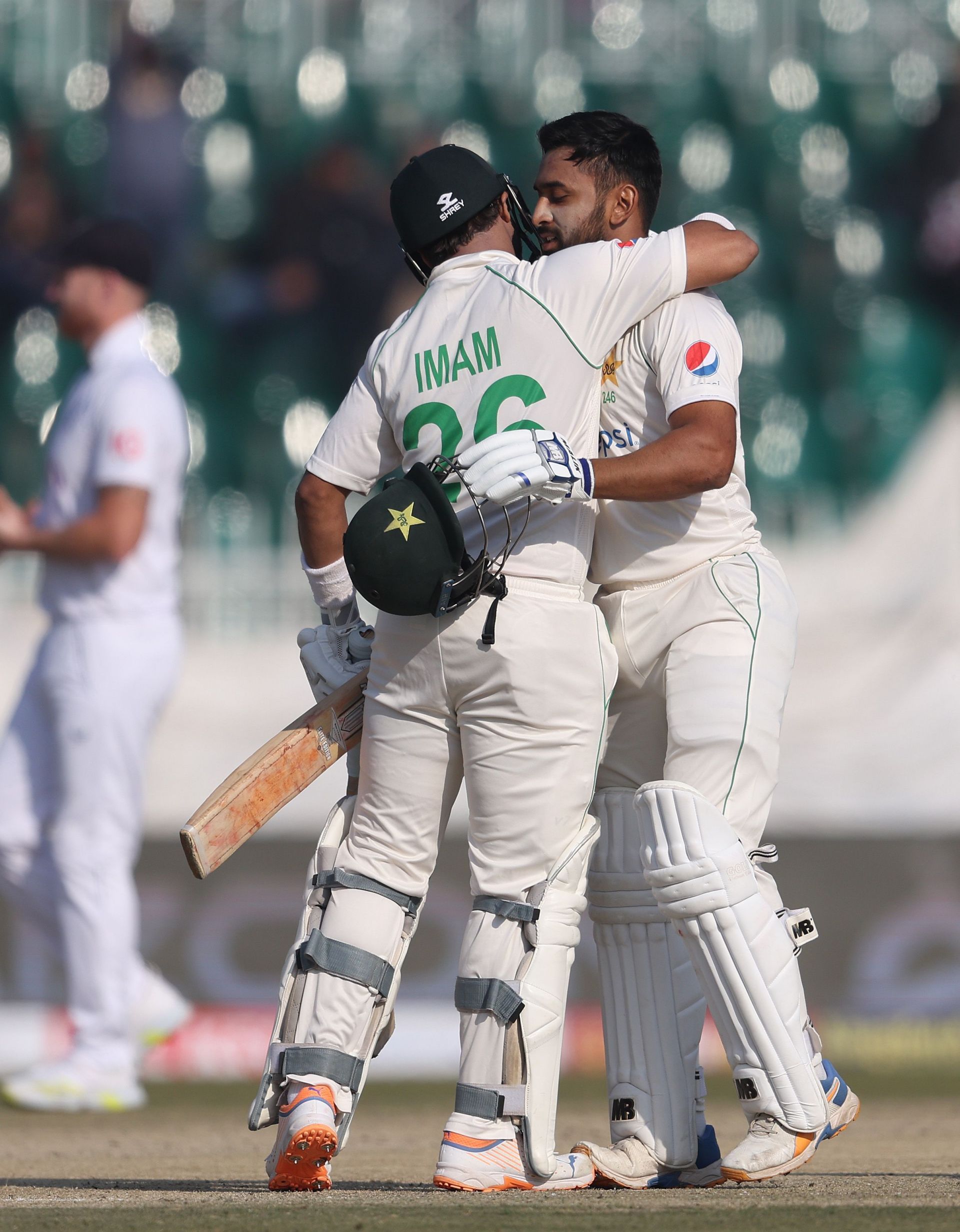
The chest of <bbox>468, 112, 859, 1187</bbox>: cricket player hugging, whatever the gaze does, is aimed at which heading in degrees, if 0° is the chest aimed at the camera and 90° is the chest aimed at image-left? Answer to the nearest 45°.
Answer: approximately 45°

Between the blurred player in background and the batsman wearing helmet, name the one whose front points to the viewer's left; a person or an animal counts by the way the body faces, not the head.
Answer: the blurred player in background

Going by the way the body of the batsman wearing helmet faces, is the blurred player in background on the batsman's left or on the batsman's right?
on the batsman's left

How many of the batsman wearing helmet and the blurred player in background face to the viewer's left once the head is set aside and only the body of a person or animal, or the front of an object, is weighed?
1

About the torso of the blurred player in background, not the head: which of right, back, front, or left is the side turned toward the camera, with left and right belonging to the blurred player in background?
left

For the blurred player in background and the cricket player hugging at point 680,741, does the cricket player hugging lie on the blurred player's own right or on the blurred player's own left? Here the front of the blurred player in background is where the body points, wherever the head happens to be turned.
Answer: on the blurred player's own left

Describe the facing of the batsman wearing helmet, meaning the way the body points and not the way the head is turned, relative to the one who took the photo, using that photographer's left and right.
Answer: facing away from the viewer and to the right of the viewer

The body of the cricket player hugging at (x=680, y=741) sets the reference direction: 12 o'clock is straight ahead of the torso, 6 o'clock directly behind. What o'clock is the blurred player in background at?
The blurred player in background is roughly at 3 o'clock from the cricket player hugging.

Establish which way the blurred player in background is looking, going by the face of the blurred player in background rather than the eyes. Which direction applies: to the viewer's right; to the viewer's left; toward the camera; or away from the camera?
to the viewer's left
